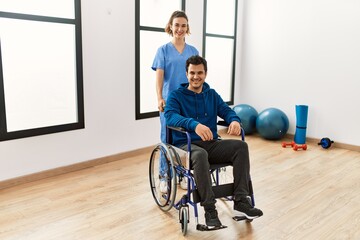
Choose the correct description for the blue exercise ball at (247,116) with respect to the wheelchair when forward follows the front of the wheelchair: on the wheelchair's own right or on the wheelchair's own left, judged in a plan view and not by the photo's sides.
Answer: on the wheelchair's own left

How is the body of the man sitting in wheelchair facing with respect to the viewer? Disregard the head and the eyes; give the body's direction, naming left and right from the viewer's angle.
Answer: facing the viewer and to the right of the viewer

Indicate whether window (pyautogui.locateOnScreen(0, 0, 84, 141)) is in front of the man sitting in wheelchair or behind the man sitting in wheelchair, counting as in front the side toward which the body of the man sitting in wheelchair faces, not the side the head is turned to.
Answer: behind

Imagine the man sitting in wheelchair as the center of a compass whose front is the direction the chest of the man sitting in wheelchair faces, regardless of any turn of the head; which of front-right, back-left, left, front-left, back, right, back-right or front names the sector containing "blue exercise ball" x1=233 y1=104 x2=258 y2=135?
back-left

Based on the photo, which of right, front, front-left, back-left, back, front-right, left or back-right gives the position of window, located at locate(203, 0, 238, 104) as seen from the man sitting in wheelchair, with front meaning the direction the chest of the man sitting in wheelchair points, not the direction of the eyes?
back-left

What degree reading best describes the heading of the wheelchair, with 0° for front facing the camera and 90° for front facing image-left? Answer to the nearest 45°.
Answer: approximately 315°

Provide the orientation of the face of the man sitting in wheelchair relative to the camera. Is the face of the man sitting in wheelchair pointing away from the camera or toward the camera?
toward the camera

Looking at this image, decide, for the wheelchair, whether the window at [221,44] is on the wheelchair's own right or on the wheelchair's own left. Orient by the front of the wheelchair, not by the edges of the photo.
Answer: on the wheelchair's own left
